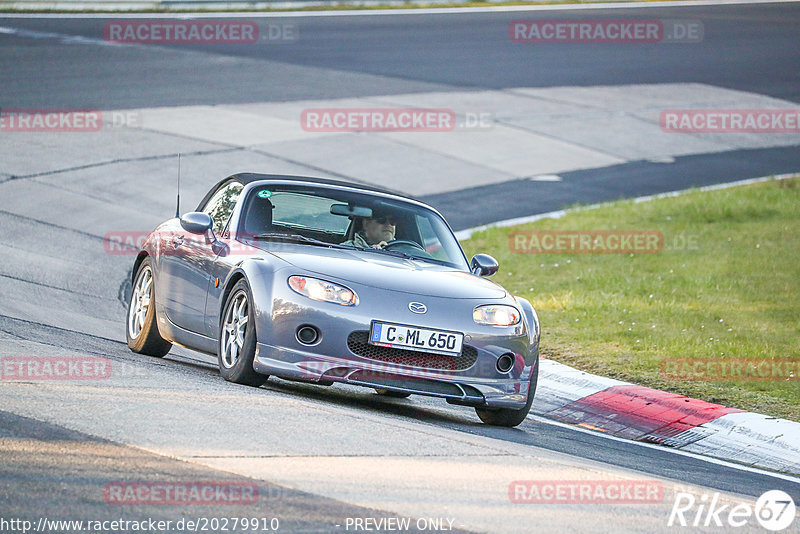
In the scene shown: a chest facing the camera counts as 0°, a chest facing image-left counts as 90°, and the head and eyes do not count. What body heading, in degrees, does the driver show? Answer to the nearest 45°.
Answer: approximately 315°

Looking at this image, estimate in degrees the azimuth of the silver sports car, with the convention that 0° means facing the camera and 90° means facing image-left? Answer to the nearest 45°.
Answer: approximately 315°
